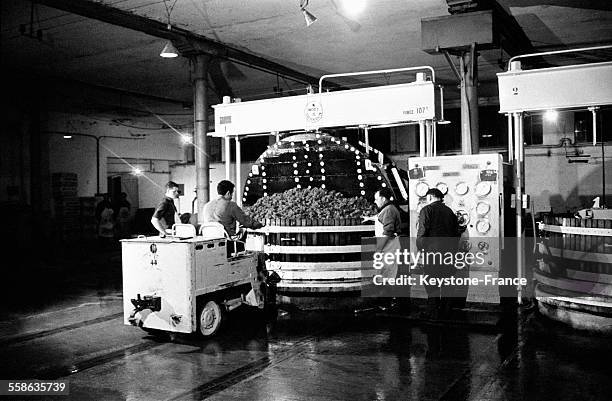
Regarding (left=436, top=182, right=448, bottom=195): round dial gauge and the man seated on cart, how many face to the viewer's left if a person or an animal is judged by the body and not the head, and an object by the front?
0

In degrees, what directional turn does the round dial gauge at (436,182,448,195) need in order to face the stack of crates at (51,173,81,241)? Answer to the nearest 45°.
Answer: approximately 135° to its right

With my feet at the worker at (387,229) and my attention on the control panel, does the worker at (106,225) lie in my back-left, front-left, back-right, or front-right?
back-left

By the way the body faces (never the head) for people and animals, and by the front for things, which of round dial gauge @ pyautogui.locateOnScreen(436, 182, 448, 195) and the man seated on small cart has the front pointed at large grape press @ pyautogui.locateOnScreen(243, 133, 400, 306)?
the man seated on small cart

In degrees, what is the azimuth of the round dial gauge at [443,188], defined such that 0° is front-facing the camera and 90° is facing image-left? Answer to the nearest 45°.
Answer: approximately 0°

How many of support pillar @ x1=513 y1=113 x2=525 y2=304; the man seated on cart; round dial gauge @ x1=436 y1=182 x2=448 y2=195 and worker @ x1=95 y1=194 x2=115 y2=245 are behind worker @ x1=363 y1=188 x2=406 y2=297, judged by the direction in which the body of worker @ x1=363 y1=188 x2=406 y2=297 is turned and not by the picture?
2

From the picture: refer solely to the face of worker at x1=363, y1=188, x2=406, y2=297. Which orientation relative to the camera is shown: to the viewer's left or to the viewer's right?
to the viewer's left

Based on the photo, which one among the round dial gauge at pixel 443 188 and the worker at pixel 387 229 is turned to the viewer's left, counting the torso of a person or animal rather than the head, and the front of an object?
the worker

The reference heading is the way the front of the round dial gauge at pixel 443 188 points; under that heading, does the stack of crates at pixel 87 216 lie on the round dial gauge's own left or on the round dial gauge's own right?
on the round dial gauge's own right

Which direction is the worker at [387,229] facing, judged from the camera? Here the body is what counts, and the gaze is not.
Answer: to the viewer's left

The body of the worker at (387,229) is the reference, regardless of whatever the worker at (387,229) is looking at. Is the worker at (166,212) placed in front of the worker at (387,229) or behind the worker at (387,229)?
in front

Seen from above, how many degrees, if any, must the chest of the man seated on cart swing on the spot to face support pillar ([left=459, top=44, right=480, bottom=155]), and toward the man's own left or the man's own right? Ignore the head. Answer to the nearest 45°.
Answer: approximately 45° to the man's own right

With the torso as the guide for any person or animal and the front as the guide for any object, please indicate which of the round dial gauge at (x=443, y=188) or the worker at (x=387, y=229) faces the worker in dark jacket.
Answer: the round dial gauge

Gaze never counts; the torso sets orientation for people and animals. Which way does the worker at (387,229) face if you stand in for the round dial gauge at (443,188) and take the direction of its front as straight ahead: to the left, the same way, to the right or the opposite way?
to the right

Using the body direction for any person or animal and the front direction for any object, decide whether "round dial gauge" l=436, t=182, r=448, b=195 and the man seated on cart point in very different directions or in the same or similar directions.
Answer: very different directions
